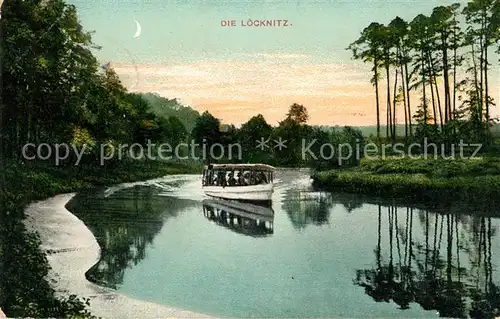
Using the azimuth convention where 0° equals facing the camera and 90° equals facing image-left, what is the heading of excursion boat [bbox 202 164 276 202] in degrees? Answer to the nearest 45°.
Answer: approximately 315°
